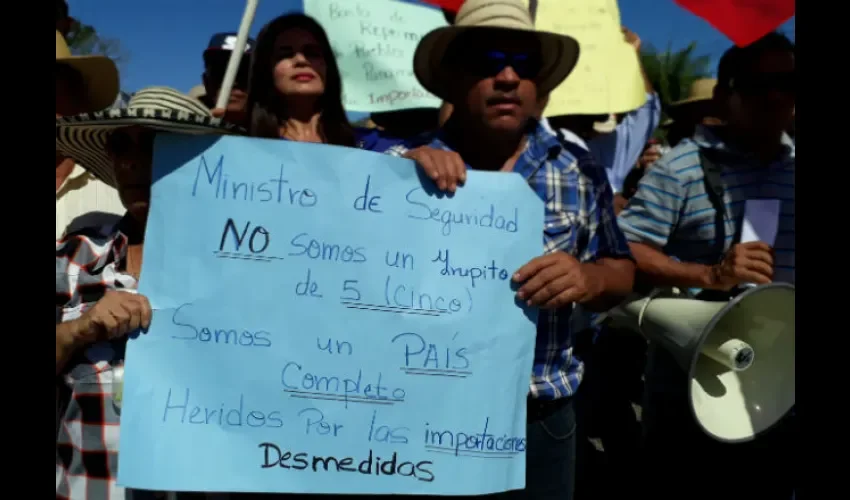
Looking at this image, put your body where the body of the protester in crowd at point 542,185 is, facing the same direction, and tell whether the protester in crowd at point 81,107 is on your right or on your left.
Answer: on your right

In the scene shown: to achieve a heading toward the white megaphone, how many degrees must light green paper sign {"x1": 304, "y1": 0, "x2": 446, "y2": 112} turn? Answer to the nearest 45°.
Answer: approximately 45° to its left

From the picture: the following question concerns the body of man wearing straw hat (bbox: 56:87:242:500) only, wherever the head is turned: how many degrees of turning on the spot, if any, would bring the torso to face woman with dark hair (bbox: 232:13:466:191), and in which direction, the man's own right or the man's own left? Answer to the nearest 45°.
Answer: approximately 90° to the man's own left

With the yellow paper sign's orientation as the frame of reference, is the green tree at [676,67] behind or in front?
behind
